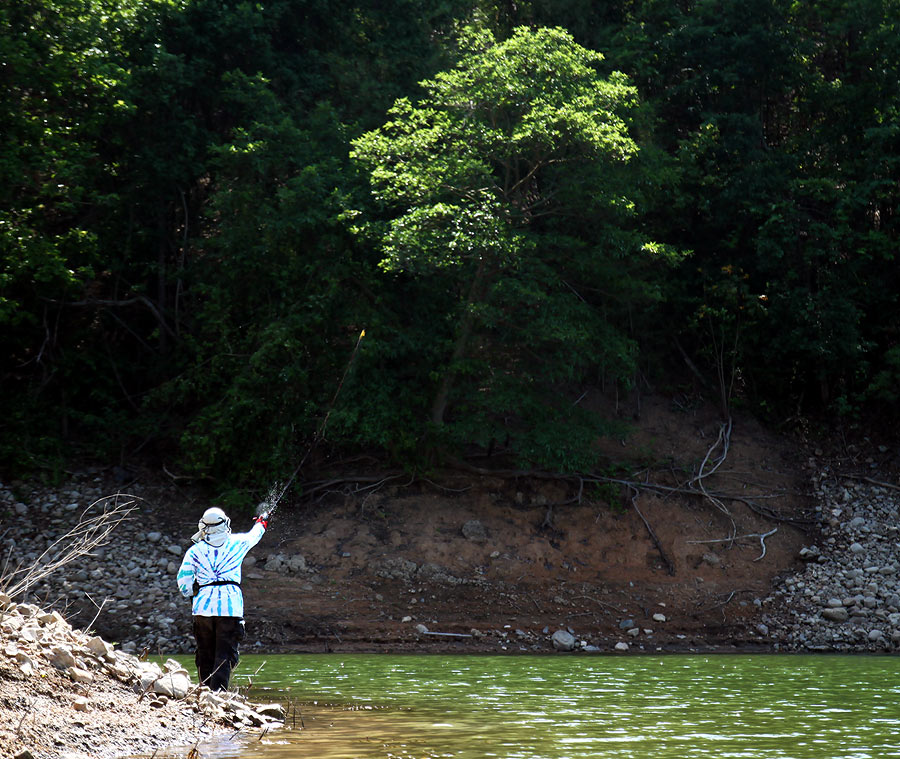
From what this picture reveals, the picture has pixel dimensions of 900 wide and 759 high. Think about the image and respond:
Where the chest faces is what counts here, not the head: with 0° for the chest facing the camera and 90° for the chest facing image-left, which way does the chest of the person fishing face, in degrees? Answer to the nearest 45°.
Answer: approximately 180°

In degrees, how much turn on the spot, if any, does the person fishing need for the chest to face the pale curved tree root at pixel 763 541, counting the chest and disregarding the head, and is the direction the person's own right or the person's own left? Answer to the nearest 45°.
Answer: approximately 45° to the person's own right

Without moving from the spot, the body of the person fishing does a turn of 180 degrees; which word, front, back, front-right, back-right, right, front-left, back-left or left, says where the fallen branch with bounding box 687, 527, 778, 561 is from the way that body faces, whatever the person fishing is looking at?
back-left

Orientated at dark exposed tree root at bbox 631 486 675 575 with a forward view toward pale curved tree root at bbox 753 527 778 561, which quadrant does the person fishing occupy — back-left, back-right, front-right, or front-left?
back-right

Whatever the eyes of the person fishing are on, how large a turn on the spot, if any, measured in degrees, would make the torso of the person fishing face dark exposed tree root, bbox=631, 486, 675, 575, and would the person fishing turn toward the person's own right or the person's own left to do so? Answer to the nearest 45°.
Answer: approximately 45° to the person's own right
